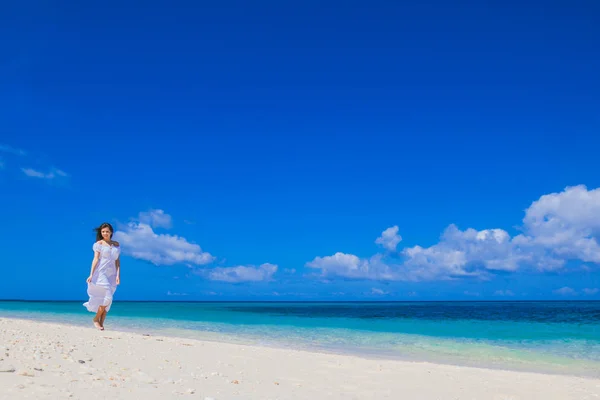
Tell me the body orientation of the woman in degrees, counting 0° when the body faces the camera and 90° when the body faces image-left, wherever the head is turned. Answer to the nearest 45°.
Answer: approximately 0°
